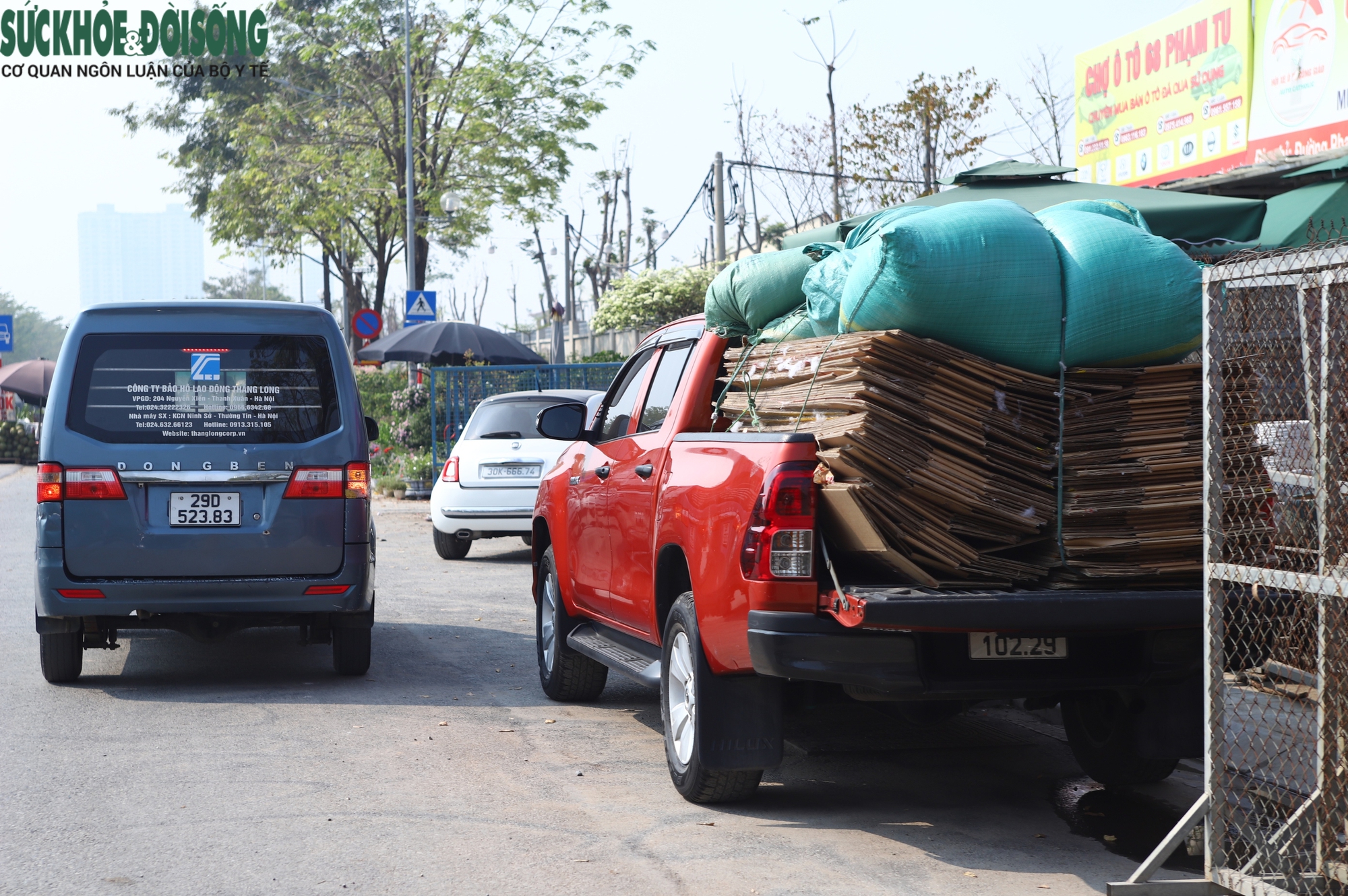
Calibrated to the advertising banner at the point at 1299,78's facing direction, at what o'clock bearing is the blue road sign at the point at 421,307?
The blue road sign is roughly at 2 o'clock from the advertising banner.

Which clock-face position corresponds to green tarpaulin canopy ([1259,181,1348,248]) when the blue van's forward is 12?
The green tarpaulin canopy is roughly at 3 o'clock from the blue van.

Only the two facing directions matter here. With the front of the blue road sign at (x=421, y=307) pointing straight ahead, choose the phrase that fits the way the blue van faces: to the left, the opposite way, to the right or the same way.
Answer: the opposite way

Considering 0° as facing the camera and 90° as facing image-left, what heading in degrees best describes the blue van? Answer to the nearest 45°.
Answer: approximately 180°

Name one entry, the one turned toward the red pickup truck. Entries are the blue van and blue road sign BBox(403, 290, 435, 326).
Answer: the blue road sign

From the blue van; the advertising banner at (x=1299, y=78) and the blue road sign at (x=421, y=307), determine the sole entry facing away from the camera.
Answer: the blue van

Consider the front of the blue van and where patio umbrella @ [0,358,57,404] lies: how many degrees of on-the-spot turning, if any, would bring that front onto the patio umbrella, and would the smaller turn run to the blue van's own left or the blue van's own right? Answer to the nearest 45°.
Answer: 0° — it already faces it

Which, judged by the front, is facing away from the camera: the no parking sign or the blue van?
the blue van

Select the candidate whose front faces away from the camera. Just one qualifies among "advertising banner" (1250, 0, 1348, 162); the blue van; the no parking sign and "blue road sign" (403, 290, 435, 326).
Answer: the blue van

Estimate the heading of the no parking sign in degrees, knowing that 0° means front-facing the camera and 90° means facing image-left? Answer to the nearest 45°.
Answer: approximately 0°

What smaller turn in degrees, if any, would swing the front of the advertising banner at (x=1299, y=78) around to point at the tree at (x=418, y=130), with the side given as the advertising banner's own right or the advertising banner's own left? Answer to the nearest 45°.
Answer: approximately 90° to the advertising banner's own right

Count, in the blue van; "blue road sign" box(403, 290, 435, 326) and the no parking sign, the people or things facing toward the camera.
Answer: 2
